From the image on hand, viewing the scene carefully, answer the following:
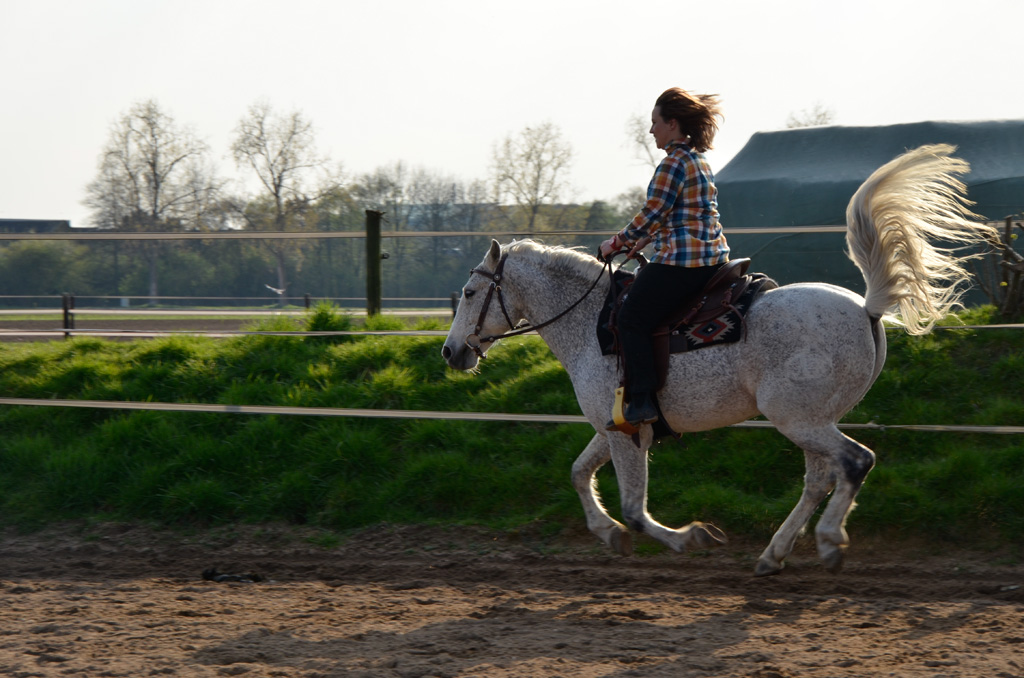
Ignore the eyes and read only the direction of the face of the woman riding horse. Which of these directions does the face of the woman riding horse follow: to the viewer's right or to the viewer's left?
to the viewer's left

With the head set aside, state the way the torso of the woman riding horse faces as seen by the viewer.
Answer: to the viewer's left

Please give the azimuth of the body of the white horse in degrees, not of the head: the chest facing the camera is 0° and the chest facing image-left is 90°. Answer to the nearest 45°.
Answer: approximately 90°
